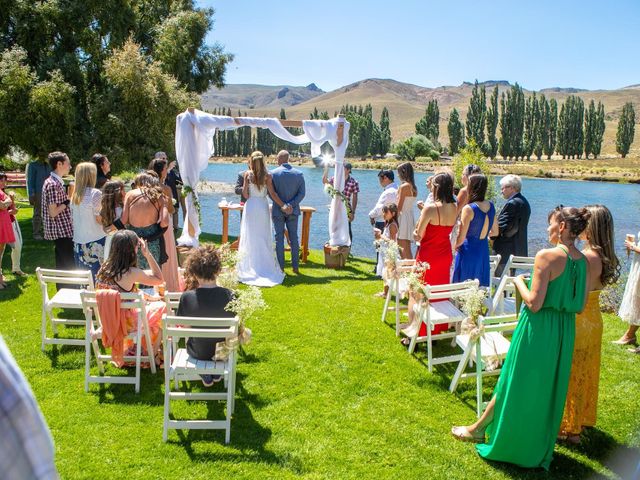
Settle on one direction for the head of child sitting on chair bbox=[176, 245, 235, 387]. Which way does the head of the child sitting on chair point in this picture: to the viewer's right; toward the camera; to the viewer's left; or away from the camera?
away from the camera

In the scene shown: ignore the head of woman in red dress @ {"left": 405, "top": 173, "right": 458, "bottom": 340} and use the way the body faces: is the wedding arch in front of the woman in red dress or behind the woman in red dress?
in front

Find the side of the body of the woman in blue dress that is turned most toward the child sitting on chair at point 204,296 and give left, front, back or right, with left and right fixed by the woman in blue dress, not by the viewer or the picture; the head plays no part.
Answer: left

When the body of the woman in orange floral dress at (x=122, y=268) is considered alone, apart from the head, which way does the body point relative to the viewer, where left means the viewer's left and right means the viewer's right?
facing away from the viewer and to the right of the viewer

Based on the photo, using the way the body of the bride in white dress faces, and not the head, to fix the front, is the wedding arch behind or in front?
in front

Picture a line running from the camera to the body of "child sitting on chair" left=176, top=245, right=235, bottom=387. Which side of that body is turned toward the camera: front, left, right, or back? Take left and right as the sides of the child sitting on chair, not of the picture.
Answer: back

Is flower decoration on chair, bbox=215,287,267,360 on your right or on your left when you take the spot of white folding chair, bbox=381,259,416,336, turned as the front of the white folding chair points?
on your left

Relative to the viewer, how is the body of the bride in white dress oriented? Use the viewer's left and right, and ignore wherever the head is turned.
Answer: facing away from the viewer

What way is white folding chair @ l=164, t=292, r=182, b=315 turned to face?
away from the camera

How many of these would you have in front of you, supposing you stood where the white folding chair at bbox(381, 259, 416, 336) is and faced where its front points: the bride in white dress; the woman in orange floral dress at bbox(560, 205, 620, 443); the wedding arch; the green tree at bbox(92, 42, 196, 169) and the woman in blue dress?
3

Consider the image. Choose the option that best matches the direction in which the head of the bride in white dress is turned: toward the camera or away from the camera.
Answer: away from the camera

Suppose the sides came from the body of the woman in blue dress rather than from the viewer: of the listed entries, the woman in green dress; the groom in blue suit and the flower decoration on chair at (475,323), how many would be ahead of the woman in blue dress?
1

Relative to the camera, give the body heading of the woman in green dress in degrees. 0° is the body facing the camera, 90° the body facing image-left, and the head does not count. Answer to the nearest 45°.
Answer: approximately 135°

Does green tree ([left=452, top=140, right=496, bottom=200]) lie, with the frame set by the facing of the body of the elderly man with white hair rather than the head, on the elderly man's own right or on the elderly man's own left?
on the elderly man's own right

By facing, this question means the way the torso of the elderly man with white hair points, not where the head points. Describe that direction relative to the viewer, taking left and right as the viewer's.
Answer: facing to the left of the viewer
